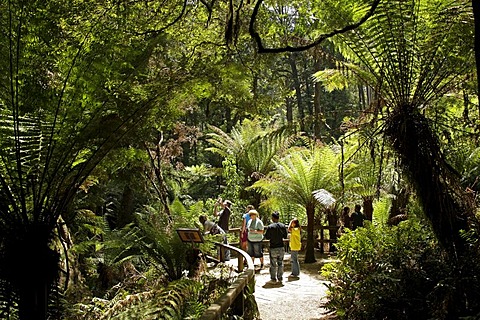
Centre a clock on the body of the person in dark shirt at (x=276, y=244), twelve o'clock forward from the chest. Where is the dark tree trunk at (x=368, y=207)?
The dark tree trunk is roughly at 1 o'clock from the person in dark shirt.

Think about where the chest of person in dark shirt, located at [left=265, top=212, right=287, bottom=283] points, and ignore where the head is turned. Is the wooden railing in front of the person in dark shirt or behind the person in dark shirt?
behind

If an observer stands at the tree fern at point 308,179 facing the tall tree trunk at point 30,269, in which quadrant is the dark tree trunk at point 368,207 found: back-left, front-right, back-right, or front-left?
back-left

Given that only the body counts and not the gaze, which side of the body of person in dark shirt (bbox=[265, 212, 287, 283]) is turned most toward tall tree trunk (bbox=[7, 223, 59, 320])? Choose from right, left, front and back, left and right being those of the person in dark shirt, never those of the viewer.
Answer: back

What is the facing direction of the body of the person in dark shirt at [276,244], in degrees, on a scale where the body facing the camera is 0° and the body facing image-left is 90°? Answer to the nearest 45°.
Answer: approximately 180°

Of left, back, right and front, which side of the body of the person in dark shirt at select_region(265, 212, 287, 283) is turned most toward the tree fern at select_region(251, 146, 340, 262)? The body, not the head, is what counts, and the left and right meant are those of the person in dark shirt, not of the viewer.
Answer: front

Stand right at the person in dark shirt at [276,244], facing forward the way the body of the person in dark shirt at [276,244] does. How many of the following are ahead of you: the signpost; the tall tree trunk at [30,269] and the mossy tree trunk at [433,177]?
0

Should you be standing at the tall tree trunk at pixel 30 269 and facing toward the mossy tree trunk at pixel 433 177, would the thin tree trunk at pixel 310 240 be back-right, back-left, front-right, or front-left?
front-left

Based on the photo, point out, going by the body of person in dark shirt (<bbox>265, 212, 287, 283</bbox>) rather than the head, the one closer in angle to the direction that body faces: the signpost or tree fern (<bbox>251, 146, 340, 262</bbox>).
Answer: the tree fern
